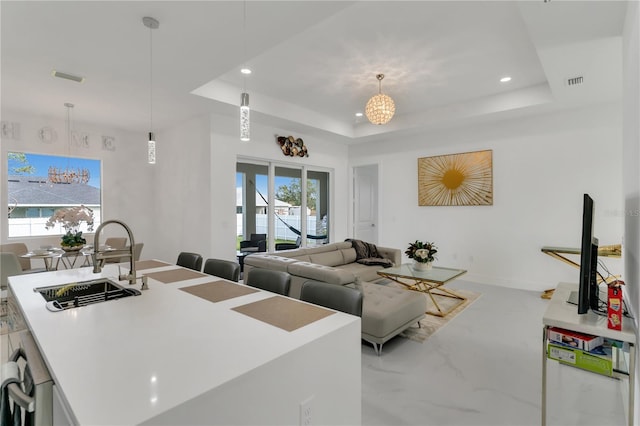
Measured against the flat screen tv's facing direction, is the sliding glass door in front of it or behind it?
in front

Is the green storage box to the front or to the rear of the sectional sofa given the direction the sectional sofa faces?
to the front

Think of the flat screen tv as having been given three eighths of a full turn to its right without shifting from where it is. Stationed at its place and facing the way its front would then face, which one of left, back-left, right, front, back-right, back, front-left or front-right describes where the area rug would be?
left

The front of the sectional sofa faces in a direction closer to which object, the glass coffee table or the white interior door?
the glass coffee table

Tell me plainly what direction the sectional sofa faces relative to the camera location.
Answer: facing the viewer and to the right of the viewer

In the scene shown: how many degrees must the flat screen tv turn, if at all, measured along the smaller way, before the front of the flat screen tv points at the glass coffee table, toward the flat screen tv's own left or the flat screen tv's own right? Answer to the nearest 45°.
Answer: approximately 45° to the flat screen tv's own right

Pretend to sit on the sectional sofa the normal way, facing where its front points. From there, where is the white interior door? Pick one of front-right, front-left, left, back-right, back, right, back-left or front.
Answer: back-left

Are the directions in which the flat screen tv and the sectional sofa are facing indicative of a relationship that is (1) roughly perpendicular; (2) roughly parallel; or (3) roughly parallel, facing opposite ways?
roughly parallel, facing opposite ways

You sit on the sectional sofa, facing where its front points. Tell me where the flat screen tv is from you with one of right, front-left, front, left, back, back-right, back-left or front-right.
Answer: front

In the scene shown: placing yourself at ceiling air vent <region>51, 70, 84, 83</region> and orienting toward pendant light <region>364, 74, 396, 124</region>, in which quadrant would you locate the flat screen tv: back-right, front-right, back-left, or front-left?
front-right

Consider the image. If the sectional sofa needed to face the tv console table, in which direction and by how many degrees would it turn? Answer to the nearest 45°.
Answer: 0° — it already faces it

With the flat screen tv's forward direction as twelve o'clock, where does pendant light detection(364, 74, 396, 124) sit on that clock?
The pendant light is roughly at 1 o'clock from the flat screen tv.

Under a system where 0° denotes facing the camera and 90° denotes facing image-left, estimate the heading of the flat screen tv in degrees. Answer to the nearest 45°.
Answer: approximately 90°

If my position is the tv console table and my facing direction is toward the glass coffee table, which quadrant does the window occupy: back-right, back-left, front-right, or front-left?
front-left

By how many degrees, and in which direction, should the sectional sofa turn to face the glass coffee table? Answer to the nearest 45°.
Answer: approximately 90° to its left

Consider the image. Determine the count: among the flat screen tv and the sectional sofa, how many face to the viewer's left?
1

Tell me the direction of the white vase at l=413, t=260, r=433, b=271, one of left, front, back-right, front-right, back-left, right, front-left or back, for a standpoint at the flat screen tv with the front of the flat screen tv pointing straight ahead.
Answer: front-right

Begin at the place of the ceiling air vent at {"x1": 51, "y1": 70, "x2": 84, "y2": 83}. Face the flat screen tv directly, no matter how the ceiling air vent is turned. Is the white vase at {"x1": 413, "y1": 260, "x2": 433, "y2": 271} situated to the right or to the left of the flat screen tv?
left
